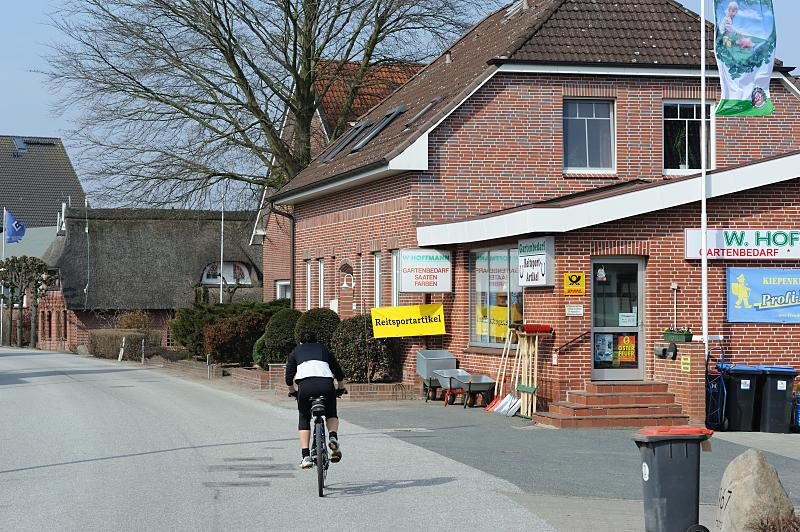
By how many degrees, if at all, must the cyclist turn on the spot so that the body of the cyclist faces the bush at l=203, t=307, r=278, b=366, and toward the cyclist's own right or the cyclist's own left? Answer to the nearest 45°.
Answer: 0° — they already face it

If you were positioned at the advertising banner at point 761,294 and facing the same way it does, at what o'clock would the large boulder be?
The large boulder is roughly at 12 o'clock from the advertising banner.

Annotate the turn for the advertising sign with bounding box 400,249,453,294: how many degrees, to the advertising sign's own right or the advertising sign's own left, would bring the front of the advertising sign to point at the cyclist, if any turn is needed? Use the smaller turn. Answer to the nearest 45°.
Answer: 0° — it already faces them

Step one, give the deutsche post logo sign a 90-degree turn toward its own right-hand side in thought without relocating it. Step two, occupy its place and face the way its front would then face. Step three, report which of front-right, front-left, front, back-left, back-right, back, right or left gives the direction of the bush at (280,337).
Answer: front-right

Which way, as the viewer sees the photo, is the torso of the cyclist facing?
away from the camera

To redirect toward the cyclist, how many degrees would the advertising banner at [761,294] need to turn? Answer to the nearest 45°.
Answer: approximately 45° to its right

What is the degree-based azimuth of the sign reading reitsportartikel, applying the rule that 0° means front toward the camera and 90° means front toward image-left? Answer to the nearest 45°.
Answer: approximately 0°

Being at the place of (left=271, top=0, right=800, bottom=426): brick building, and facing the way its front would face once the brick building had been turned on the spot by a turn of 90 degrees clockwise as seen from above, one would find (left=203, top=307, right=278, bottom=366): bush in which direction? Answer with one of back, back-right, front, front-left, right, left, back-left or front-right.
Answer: front-right

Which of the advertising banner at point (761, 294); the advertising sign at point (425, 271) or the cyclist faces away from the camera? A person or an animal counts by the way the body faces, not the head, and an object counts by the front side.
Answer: the cyclist

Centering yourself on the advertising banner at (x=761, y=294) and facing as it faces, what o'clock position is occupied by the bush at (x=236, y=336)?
The bush is roughly at 4 o'clock from the advertising banner.

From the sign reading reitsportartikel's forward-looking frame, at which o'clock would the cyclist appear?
The cyclist is roughly at 12 o'clock from the sign reading reitsportartikel.
